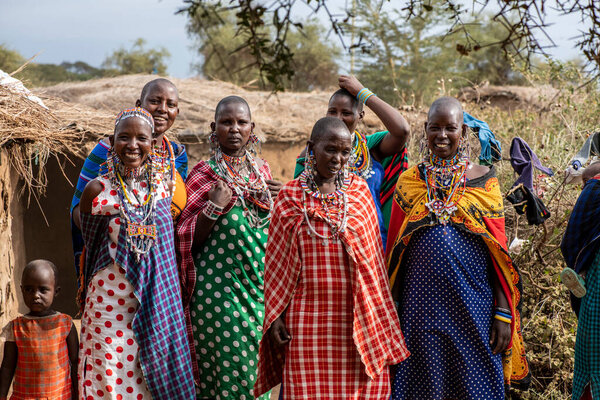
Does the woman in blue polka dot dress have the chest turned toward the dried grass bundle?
no

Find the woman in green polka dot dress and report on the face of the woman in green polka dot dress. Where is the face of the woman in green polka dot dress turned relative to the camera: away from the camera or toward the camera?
toward the camera

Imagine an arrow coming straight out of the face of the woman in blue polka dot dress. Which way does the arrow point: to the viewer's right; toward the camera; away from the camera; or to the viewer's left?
toward the camera

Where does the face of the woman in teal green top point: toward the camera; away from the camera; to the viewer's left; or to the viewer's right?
toward the camera

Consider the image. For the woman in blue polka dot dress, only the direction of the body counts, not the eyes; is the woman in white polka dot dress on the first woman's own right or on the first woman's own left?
on the first woman's own right

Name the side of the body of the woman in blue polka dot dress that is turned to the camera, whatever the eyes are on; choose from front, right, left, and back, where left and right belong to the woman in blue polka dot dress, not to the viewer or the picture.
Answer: front

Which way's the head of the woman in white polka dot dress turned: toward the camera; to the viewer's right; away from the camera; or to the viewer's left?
toward the camera

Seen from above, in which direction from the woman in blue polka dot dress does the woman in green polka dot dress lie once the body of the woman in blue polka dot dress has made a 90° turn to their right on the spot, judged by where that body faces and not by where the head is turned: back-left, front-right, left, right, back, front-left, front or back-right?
front

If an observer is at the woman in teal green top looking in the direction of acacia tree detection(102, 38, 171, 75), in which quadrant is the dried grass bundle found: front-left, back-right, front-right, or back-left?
front-left

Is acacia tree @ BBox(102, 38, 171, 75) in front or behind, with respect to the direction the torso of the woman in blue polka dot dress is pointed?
behind
